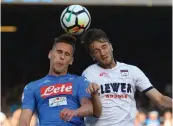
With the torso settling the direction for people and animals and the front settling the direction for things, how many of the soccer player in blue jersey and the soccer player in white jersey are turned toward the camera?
2

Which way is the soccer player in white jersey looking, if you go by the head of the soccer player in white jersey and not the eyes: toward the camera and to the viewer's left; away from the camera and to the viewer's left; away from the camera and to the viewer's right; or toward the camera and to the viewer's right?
toward the camera and to the viewer's left

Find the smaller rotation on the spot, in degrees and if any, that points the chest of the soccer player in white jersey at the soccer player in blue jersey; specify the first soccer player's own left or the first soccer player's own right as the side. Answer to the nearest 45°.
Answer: approximately 45° to the first soccer player's own right

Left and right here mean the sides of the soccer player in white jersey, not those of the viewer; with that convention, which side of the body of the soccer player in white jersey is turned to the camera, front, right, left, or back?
front
